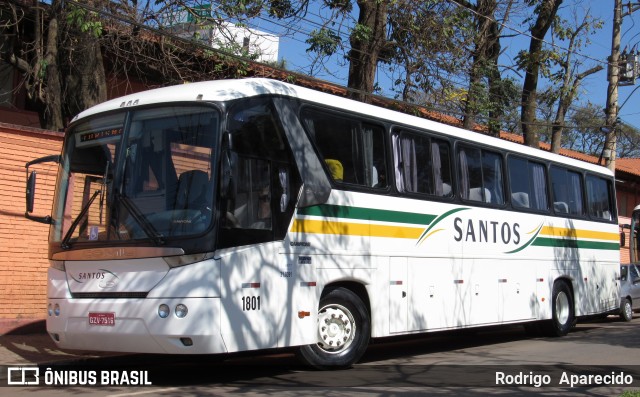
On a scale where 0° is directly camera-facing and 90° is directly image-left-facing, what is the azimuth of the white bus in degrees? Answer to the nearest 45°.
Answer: approximately 45°

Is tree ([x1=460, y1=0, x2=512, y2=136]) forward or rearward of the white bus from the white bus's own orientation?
rearward

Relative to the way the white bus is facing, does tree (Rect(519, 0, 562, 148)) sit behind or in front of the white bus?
behind

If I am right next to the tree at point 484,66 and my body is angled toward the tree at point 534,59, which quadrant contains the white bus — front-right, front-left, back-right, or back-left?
back-right

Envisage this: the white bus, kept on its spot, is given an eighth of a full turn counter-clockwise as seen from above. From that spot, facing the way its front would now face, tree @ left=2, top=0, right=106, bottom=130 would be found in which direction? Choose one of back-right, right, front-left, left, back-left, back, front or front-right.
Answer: back-right
